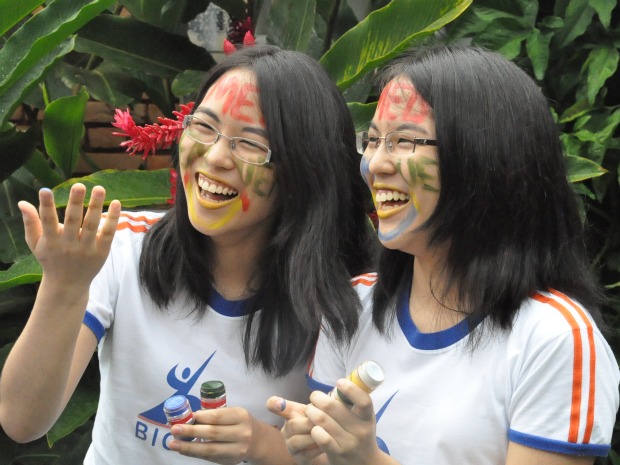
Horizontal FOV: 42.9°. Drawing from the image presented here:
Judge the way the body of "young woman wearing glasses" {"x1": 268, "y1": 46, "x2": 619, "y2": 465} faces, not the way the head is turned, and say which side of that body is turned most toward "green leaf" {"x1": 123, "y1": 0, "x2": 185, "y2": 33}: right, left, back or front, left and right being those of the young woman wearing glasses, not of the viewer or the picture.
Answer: right

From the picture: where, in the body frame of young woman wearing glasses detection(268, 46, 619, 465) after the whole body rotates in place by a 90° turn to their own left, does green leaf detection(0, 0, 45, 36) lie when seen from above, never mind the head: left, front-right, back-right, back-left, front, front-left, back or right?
back

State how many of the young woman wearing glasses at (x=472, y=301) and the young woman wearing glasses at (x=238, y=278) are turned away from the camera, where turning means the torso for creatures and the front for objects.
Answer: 0

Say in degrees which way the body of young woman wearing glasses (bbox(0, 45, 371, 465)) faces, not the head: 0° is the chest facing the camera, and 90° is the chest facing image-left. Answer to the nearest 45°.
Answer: approximately 45°

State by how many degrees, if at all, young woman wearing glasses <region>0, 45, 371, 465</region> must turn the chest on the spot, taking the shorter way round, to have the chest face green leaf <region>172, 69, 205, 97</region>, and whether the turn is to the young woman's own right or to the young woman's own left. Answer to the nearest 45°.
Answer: approximately 135° to the young woman's own right

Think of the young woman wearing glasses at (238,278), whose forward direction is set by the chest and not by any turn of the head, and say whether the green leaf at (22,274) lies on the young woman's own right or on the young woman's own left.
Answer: on the young woman's own right

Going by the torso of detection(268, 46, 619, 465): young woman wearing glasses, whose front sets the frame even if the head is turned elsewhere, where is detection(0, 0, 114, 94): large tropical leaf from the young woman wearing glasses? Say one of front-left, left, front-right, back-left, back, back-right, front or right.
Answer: right

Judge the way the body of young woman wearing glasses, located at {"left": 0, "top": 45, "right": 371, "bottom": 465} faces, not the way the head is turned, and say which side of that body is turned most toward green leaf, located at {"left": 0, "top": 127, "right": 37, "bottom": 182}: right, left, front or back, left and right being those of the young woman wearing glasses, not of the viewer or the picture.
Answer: right
